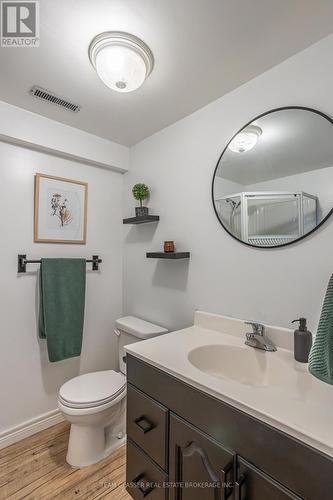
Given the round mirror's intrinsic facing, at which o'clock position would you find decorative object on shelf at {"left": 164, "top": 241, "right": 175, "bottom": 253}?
The decorative object on shelf is roughly at 2 o'clock from the round mirror.

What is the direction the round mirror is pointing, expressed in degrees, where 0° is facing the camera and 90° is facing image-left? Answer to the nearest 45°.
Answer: approximately 45°

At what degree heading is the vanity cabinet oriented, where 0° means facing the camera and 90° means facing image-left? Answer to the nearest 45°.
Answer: approximately 45°

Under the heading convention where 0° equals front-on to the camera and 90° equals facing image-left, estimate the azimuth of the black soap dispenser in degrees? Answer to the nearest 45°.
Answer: approximately 90°

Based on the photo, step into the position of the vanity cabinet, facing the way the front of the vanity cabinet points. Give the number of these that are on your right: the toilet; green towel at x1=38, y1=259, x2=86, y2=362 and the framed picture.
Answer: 3
